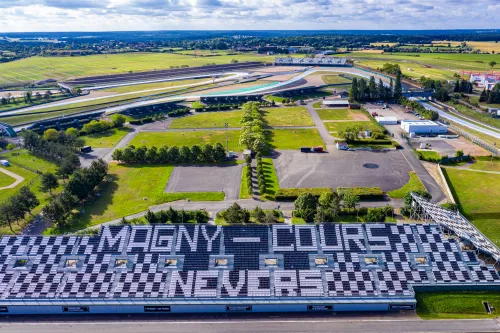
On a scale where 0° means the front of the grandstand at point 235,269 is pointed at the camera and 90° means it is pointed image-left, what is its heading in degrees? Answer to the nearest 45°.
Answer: approximately 0°
